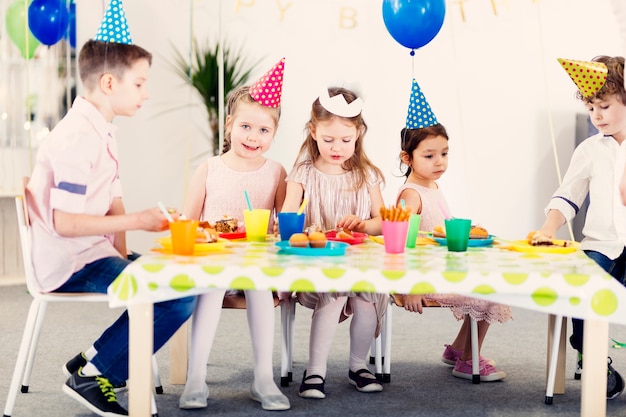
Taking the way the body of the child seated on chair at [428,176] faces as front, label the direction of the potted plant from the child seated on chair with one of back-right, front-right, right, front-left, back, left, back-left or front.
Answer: back

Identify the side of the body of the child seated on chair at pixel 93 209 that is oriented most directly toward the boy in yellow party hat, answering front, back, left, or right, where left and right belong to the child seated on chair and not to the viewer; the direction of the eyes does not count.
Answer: front

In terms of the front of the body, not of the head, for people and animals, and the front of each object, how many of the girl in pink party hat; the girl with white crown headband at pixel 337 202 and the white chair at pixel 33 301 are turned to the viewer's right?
1

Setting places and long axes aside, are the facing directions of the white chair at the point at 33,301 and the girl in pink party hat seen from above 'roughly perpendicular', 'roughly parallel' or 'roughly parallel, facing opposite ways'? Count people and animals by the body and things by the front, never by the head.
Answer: roughly perpendicular

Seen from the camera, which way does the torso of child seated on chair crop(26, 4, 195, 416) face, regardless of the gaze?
to the viewer's right

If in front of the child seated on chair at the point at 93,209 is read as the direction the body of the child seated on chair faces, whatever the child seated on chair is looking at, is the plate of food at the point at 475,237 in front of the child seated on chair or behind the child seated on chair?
in front

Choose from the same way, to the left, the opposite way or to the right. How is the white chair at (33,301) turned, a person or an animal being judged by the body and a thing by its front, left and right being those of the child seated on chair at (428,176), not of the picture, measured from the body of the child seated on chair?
to the left

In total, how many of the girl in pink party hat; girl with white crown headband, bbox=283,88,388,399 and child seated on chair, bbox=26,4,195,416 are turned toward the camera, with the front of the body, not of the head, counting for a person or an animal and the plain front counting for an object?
2

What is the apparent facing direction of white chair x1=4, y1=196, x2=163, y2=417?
to the viewer's right

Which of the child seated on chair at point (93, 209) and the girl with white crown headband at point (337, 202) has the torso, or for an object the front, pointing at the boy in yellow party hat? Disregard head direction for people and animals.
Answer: the child seated on chair

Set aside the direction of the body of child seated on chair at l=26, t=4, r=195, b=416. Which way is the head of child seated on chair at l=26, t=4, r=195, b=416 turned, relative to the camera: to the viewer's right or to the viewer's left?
to the viewer's right

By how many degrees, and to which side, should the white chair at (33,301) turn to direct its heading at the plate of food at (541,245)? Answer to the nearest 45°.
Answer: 0° — it already faces it

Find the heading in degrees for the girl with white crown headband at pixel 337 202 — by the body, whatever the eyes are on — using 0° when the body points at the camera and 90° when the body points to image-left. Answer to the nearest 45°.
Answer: approximately 0°
